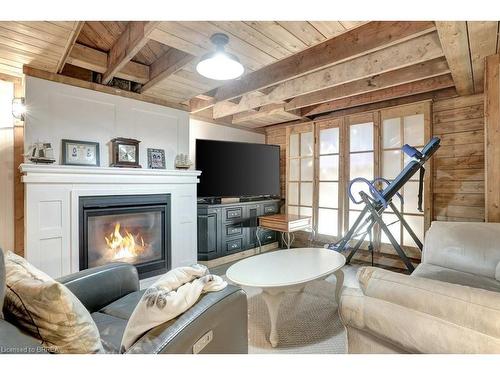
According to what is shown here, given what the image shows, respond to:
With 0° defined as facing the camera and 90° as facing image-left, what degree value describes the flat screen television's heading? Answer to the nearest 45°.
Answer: approximately 315°

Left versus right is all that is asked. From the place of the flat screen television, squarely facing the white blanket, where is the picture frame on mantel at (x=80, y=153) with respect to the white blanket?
right

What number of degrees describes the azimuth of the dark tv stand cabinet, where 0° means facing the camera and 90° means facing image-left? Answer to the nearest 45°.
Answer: approximately 315°

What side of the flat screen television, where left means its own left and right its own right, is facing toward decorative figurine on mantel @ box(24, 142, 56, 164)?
right

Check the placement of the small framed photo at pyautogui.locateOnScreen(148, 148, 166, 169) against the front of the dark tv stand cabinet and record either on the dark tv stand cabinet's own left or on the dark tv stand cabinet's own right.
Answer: on the dark tv stand cabinet's own right

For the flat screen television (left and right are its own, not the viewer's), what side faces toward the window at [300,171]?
left

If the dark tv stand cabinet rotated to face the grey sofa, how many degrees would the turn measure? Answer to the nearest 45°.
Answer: approximately 45° to its right

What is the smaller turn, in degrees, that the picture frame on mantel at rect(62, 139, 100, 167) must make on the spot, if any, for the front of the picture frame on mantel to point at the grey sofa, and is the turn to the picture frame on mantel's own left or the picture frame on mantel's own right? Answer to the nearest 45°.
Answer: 0° — it already faces it

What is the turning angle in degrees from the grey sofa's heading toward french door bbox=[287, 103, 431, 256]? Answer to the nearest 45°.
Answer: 0° — it already faces it

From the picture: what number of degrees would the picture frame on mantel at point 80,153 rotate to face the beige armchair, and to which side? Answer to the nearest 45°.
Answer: approximately 45° to its left

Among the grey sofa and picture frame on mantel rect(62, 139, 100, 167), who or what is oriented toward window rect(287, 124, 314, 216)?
the grey sofa

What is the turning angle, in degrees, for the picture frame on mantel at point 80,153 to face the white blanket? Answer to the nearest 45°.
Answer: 0° — it already faces it

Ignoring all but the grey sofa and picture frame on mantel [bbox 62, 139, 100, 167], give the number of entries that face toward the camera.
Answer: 1

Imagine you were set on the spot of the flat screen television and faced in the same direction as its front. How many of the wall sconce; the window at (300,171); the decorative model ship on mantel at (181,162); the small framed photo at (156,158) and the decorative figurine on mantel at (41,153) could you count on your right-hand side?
4
